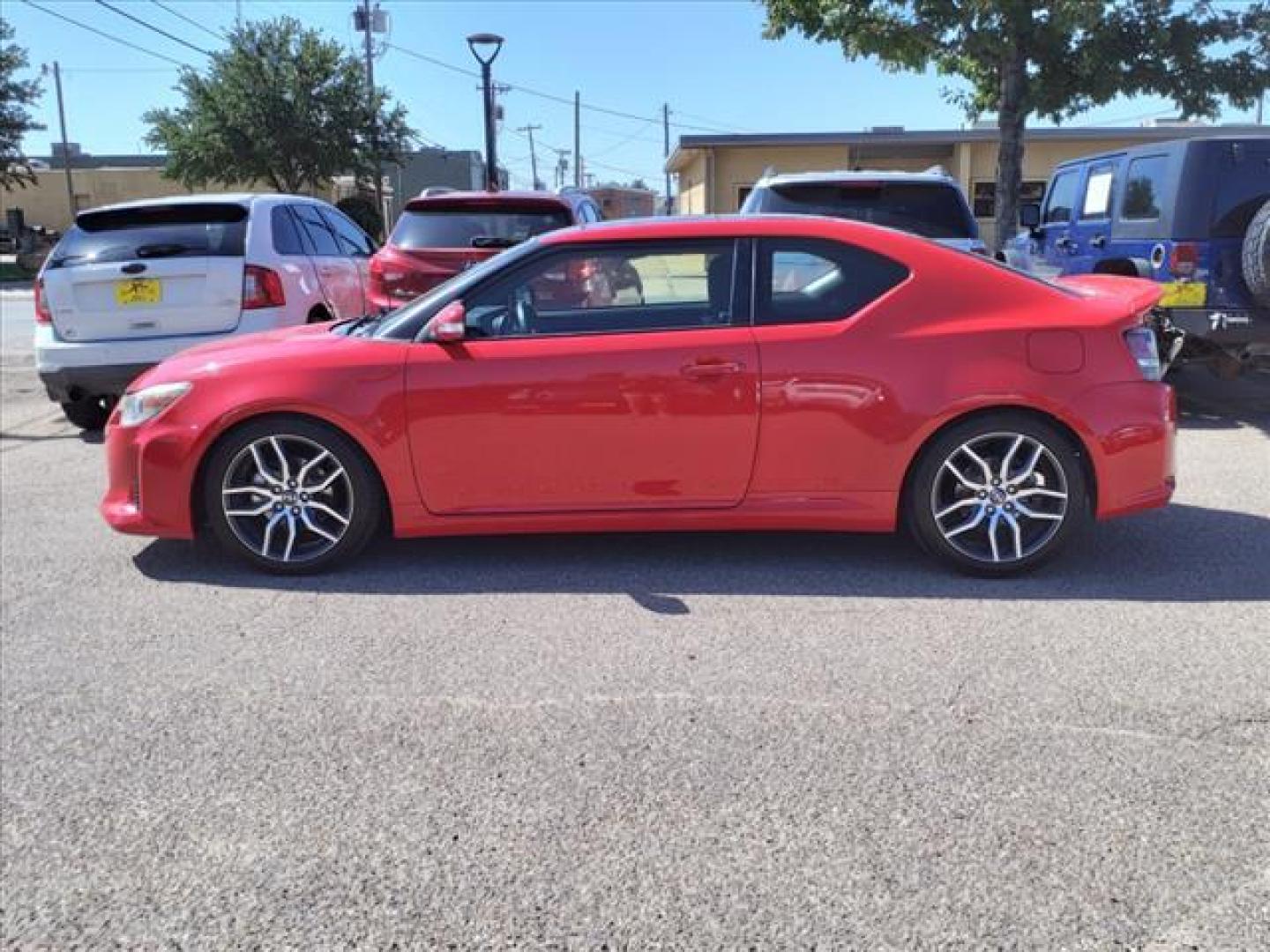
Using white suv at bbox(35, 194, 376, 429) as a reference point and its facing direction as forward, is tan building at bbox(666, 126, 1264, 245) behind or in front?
in front

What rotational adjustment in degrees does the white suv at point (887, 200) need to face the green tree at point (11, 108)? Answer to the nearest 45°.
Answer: approximately 45° to its left

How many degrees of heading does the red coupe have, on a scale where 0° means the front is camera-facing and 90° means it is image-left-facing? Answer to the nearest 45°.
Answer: approximately 90°

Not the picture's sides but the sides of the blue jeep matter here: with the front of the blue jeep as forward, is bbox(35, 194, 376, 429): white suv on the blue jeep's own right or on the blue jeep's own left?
on the blue jeep's own left

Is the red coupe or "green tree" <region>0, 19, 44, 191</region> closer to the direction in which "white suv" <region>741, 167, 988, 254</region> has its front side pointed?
the green tree

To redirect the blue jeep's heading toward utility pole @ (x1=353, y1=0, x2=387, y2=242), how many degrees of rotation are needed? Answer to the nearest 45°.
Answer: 0° — it already faces it

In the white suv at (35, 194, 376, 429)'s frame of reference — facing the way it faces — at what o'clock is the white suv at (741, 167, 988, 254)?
The white suv at (741, 167, 988, 254) is roughly at 2 o'clock from the white suv at (35, 194, 376, 429).

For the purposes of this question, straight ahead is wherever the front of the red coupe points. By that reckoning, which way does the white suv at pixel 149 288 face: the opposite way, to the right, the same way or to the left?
to the right

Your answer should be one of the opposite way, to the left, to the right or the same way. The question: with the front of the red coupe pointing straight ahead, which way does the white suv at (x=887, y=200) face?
to the right

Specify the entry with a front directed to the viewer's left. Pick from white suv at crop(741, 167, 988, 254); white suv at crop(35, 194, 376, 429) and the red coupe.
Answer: the red coupe

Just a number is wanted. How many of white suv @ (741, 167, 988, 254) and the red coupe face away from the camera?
1

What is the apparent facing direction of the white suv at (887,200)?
away from the camera

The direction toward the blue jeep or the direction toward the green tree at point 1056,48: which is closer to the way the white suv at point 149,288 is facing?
the green tree

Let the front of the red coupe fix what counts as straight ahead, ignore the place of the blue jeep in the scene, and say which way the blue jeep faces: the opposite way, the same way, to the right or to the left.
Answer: to the right

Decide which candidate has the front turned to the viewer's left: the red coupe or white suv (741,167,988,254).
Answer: the red coupe

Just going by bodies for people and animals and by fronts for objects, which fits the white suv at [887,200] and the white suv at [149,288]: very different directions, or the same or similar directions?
same or similar directions

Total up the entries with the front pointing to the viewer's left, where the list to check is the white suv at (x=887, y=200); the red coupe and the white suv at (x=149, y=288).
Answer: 1
